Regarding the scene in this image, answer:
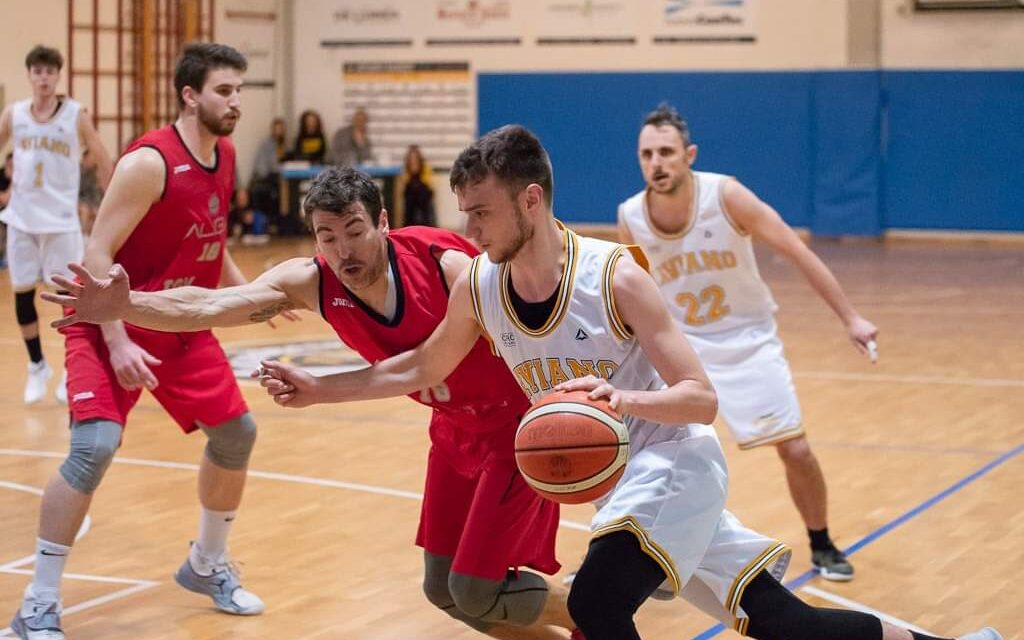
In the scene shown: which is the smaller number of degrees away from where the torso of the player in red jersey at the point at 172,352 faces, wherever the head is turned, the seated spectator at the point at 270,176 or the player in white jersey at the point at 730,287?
the player in white jersey

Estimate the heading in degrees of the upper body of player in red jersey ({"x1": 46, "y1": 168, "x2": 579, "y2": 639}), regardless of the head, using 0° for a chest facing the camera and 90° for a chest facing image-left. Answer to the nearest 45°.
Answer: approximately 45°

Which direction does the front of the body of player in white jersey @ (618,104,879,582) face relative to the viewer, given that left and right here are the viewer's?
facing the viewer and to the left of the viewer

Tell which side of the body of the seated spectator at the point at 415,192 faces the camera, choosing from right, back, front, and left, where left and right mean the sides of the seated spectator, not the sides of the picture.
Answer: front

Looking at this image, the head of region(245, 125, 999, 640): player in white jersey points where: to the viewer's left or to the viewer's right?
to the viewer's left

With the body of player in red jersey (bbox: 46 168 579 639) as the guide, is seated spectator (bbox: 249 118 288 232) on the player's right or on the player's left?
on the player's right

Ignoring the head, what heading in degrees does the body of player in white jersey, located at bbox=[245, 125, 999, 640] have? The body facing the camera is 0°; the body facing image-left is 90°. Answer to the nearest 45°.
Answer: approximately 45°

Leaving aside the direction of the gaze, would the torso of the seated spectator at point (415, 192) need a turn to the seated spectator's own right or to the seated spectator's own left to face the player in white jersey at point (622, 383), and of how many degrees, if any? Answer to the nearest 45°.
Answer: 0° — they already face them

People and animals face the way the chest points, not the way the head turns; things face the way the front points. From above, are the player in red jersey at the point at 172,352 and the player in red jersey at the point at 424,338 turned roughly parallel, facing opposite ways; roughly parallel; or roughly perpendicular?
roughly perpendicular
